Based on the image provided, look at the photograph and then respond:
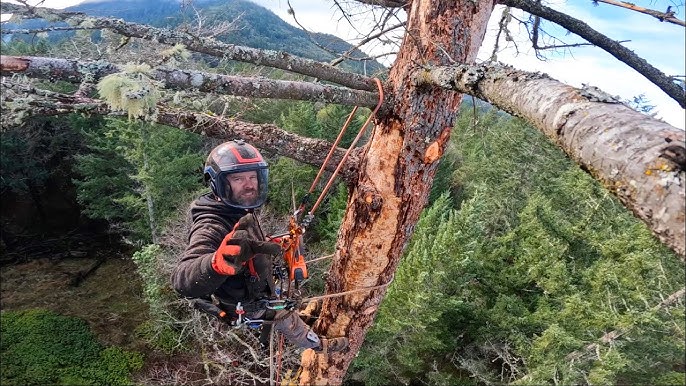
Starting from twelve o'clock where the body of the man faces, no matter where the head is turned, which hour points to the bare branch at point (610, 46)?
The bare branch is roughly at 11 o'clock from the man.

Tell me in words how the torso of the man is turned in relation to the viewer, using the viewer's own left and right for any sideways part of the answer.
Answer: facing the viewer and to the right of the viewer
